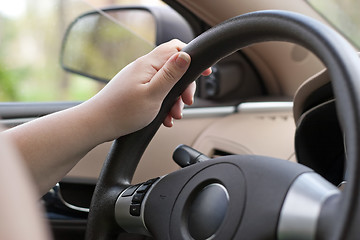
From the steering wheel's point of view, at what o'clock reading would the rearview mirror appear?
The rearview mirror is roughly at 4 o'clock from the steering wheel.

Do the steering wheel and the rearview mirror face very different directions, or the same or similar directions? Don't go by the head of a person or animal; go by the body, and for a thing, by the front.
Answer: same or similar directions

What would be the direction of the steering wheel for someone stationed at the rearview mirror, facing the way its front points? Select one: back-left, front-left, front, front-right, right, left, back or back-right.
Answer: front-left

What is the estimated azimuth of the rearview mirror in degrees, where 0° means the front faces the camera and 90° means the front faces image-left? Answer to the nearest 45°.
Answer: approximately 45°

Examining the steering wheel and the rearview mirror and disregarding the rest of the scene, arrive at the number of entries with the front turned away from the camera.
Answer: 0

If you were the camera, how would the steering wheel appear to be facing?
facing the viewer and to the left of the viewer
